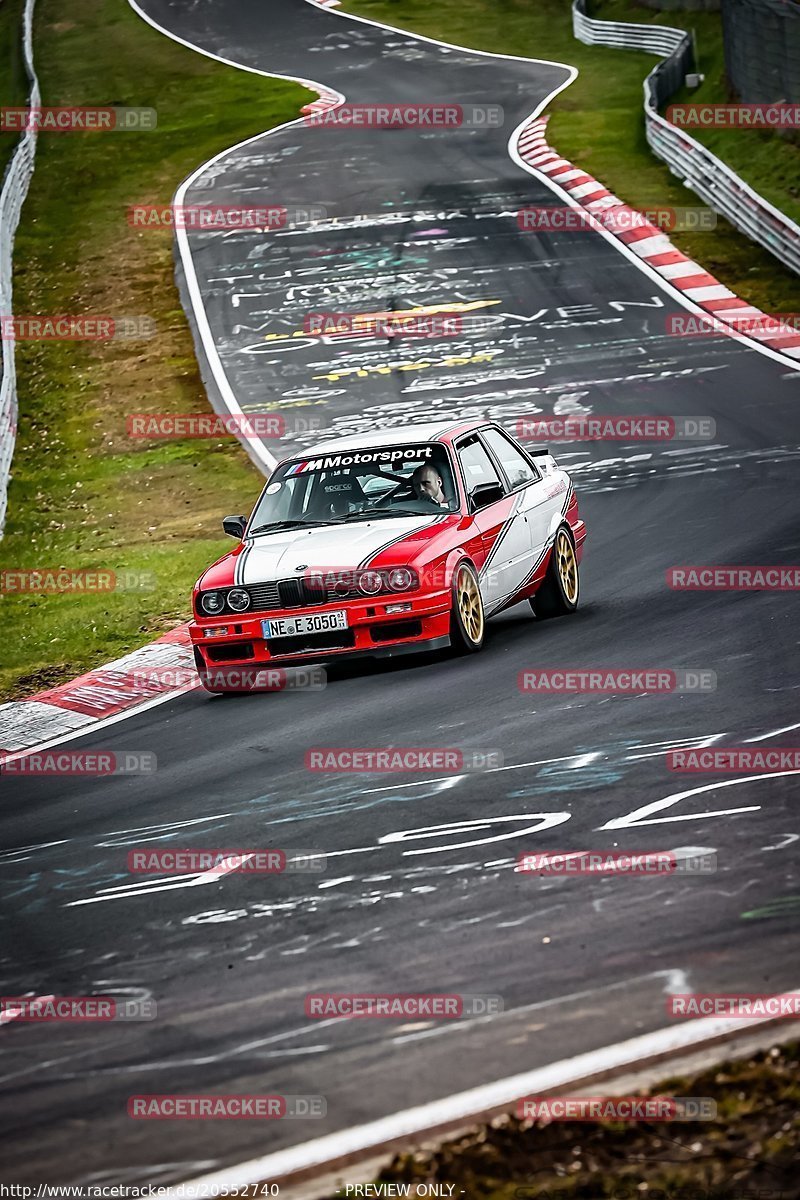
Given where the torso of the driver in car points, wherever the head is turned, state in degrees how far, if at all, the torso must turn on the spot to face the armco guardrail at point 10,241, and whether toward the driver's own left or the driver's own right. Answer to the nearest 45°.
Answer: approximately 135° to the driver's own right

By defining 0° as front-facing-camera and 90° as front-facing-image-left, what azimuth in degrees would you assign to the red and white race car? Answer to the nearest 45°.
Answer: approximately 45°

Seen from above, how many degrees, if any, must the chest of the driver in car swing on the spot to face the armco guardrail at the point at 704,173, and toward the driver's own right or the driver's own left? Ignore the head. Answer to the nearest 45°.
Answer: approximately 135° to the driver's own right

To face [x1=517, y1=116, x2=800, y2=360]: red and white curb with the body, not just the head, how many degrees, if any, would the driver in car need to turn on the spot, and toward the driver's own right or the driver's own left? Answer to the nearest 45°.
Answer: approximately 135° to the driver's own right

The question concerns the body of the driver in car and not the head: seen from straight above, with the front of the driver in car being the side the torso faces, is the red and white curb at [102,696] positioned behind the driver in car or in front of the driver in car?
in front

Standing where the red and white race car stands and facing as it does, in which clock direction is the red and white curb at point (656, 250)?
The red and white curb is roughly at 5 o'clock from the red and white race car.

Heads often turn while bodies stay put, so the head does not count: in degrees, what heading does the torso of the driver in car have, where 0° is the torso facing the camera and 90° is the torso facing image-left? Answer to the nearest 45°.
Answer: approximately 45°

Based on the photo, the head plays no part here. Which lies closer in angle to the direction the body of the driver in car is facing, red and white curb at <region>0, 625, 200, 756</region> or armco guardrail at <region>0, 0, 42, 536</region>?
the red and white curb
